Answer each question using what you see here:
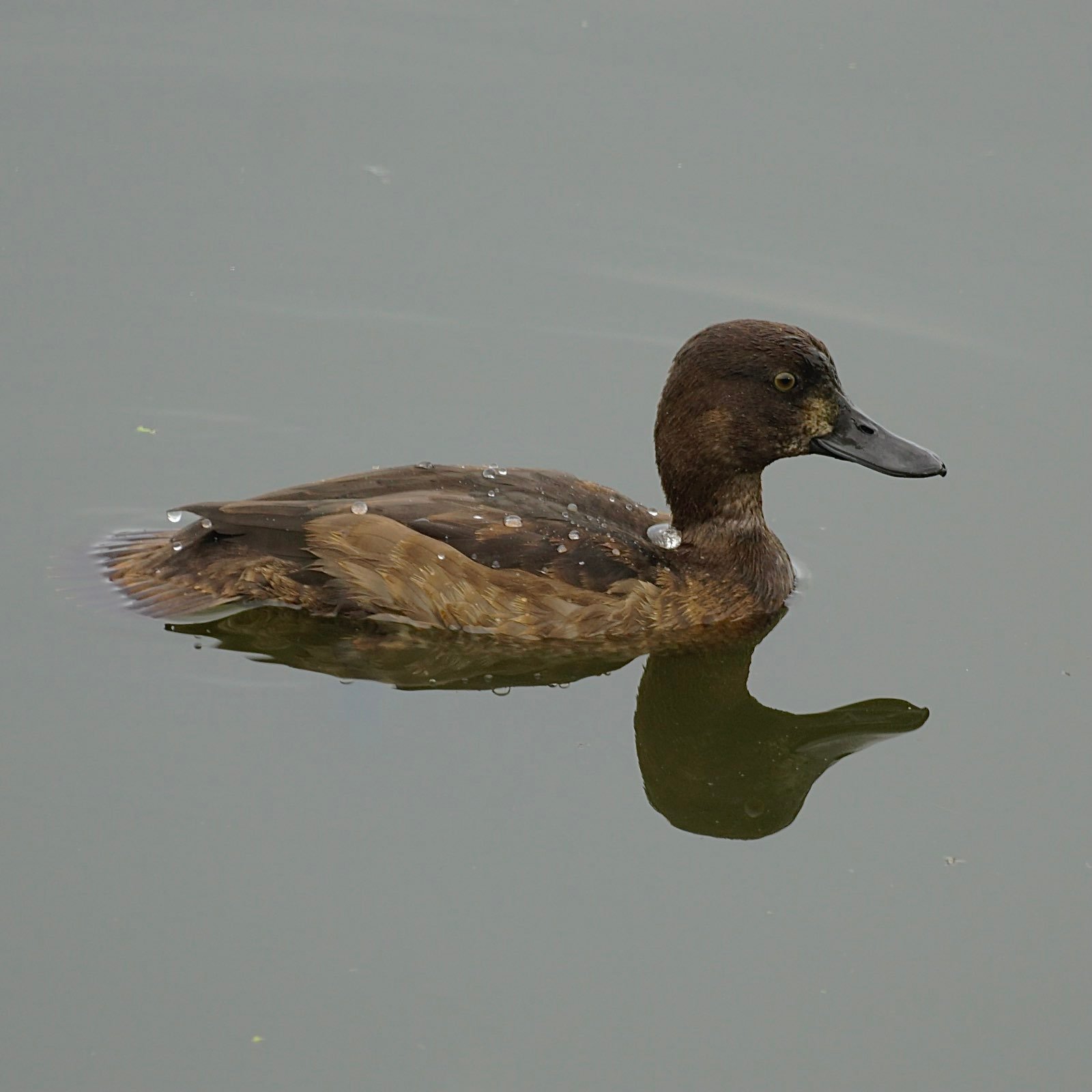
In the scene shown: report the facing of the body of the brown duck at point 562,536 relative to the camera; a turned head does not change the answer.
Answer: to the viewer's right

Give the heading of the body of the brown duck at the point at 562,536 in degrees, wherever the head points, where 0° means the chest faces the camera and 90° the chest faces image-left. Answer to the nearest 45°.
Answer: approximately 270°
